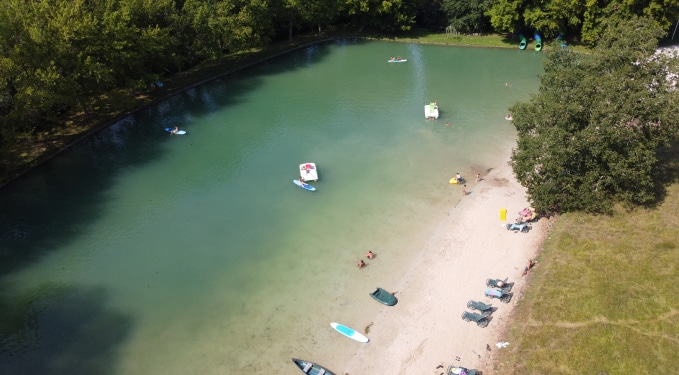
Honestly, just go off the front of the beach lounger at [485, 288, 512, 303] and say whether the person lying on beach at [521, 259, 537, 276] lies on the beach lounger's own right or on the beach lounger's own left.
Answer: on the beach lounger's own right

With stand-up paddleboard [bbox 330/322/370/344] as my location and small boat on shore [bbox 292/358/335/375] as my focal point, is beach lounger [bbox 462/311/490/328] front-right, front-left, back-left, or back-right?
back-left

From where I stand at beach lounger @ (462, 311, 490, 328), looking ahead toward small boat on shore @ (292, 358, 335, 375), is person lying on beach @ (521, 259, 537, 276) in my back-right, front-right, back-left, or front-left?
back-right

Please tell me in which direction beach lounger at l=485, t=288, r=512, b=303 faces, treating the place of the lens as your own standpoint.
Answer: facing to the left of the viewer

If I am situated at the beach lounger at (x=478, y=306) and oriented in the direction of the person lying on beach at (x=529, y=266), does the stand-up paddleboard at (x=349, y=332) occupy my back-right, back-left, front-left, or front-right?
back-left
